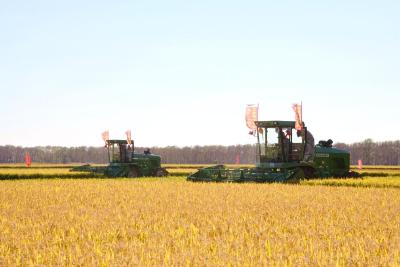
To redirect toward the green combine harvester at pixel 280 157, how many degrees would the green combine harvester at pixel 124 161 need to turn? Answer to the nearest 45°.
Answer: approximately 135° to its left

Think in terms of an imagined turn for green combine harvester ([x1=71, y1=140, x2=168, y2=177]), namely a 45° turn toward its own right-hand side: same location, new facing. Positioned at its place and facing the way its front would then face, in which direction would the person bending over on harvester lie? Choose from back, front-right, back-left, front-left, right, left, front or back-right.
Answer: back

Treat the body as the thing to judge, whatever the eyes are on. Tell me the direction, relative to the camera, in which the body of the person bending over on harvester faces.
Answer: to the viewer's left

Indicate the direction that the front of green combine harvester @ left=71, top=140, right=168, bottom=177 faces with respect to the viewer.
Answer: facing to the left of the viewer
